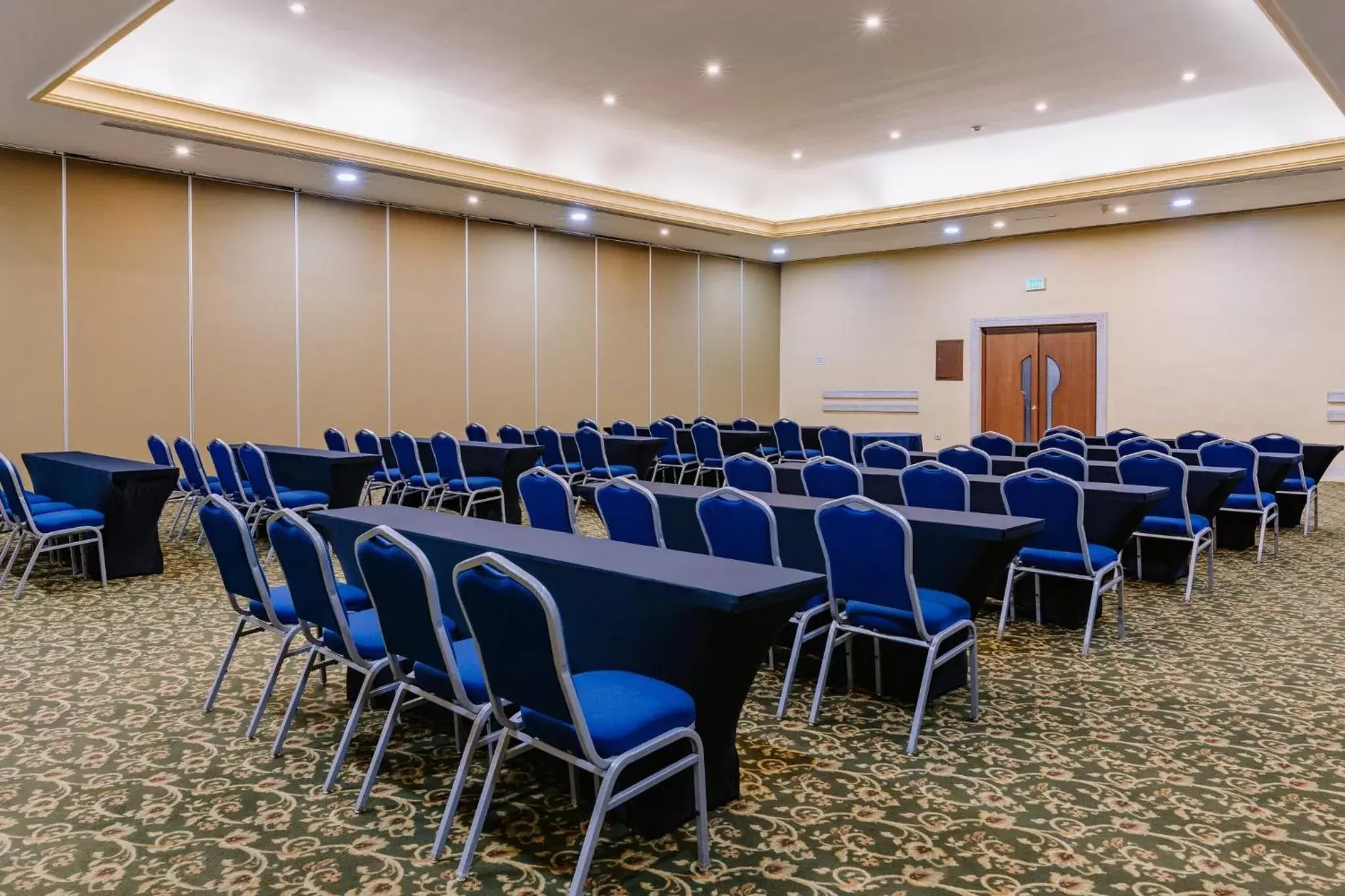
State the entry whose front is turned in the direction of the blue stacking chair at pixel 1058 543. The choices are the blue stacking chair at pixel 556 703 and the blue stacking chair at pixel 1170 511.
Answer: the blue stacking chair at pixel 556 703

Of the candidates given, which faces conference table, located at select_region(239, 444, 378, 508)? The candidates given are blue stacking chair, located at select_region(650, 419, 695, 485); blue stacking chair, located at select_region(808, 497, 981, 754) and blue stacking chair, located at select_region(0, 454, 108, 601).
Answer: blue stacking chair, located at select_region(0, 454, 108, 601)

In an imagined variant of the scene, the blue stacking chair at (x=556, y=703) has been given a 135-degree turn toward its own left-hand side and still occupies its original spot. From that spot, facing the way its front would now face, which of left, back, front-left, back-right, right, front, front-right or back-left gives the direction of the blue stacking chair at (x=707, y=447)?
right

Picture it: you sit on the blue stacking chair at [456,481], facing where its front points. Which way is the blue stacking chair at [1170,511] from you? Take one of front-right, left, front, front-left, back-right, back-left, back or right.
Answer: right

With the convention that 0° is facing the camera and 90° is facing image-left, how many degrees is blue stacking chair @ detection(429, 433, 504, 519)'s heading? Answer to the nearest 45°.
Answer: approximately 225°

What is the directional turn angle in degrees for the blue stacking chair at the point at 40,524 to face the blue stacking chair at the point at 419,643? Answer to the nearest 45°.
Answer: approximately 90° to its right

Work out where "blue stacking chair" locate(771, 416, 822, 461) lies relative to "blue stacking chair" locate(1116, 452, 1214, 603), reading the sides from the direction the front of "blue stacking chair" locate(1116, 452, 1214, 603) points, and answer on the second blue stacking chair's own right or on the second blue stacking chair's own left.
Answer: on the second blue stacking chair's own left

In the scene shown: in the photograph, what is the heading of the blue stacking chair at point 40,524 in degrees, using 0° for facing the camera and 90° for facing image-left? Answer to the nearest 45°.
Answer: approximately 270°

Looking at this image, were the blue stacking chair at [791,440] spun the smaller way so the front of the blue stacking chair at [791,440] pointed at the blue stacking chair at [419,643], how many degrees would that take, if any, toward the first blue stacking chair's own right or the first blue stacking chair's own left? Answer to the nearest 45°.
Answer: approximately 135° to the first blue stacking chair's own right

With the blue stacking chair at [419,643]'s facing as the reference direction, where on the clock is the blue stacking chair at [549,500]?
the blue stacking chair at [549,500] is roughly at 11 o'clock from the blue stacking chair at [419,643].

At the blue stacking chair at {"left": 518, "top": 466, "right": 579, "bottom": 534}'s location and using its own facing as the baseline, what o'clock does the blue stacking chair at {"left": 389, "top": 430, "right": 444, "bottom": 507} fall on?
the blue stacking chair at {"left": 389, "top": 430, "right": 444, "bottom": 507} is roughly at 10 o'clock from the blue stacking chair at {"left": 518, "top": 466, "right": 579, "bottom": 534}.

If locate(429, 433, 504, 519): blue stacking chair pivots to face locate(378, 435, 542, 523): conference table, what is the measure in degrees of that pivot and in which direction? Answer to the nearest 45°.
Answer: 0° — it already faces it

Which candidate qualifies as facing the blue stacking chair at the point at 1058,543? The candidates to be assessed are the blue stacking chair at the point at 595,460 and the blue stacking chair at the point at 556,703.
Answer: the blue stacking chair at the point at 556,703
